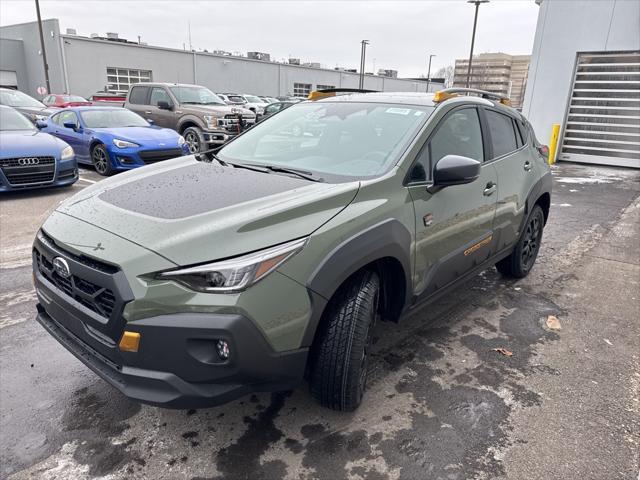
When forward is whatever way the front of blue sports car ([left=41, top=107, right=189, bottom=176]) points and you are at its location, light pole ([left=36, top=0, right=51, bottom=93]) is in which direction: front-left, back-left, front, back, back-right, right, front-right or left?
back-left

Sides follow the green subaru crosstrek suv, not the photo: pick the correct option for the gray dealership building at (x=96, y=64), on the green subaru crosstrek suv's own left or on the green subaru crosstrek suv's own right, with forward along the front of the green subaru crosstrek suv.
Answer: on the green subaru crosstrek suv's own right

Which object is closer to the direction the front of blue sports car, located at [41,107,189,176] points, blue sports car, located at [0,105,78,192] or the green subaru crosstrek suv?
the green subaru crosstrek suv

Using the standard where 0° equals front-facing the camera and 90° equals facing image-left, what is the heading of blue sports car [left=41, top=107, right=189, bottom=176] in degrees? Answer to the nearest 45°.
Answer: approximately 315°

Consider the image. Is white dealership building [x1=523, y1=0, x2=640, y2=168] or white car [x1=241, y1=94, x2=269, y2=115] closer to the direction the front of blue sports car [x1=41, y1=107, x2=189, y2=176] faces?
the white dealership building

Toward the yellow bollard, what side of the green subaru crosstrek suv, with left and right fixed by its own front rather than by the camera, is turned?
back

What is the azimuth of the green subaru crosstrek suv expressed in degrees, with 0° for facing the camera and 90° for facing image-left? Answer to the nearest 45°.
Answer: approximately 45°

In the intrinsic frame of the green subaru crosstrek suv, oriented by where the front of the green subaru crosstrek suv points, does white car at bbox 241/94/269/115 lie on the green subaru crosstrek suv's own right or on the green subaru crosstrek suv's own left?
on the green subaru crosstrek suv's own right

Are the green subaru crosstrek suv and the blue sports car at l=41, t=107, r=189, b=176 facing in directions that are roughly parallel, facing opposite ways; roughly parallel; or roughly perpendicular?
roughly perpendicular

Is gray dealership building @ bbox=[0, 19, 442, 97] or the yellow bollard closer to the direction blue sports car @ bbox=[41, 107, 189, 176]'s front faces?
the yellow bollard

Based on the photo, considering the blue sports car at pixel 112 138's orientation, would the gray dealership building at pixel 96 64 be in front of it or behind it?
behind
